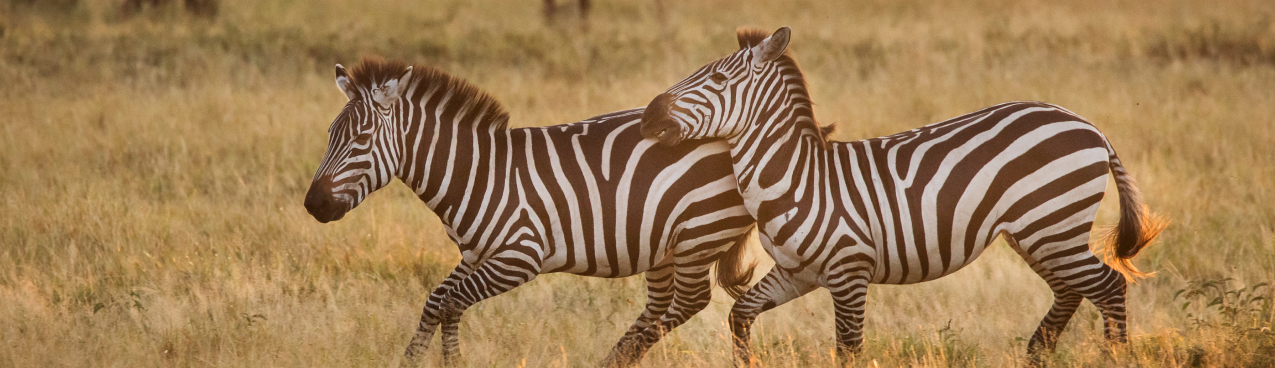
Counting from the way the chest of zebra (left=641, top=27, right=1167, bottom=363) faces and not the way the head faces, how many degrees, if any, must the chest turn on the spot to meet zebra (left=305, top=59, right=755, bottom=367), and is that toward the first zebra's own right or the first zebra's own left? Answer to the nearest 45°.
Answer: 0° — it already faces it

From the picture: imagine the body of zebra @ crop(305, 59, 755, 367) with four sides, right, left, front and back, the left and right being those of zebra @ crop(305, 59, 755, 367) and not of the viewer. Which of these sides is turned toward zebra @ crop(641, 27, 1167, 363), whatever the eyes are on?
back

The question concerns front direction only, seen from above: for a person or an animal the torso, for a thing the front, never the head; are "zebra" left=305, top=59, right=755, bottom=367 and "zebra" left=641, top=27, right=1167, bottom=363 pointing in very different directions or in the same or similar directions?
same or similar directions

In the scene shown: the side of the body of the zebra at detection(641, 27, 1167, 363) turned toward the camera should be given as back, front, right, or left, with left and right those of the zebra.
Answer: left

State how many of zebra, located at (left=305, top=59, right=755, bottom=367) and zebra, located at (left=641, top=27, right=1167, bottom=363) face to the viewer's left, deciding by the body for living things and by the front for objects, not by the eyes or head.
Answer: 2

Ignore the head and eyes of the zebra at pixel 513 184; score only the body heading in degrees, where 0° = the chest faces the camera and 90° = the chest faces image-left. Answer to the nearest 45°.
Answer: approximately 90°
